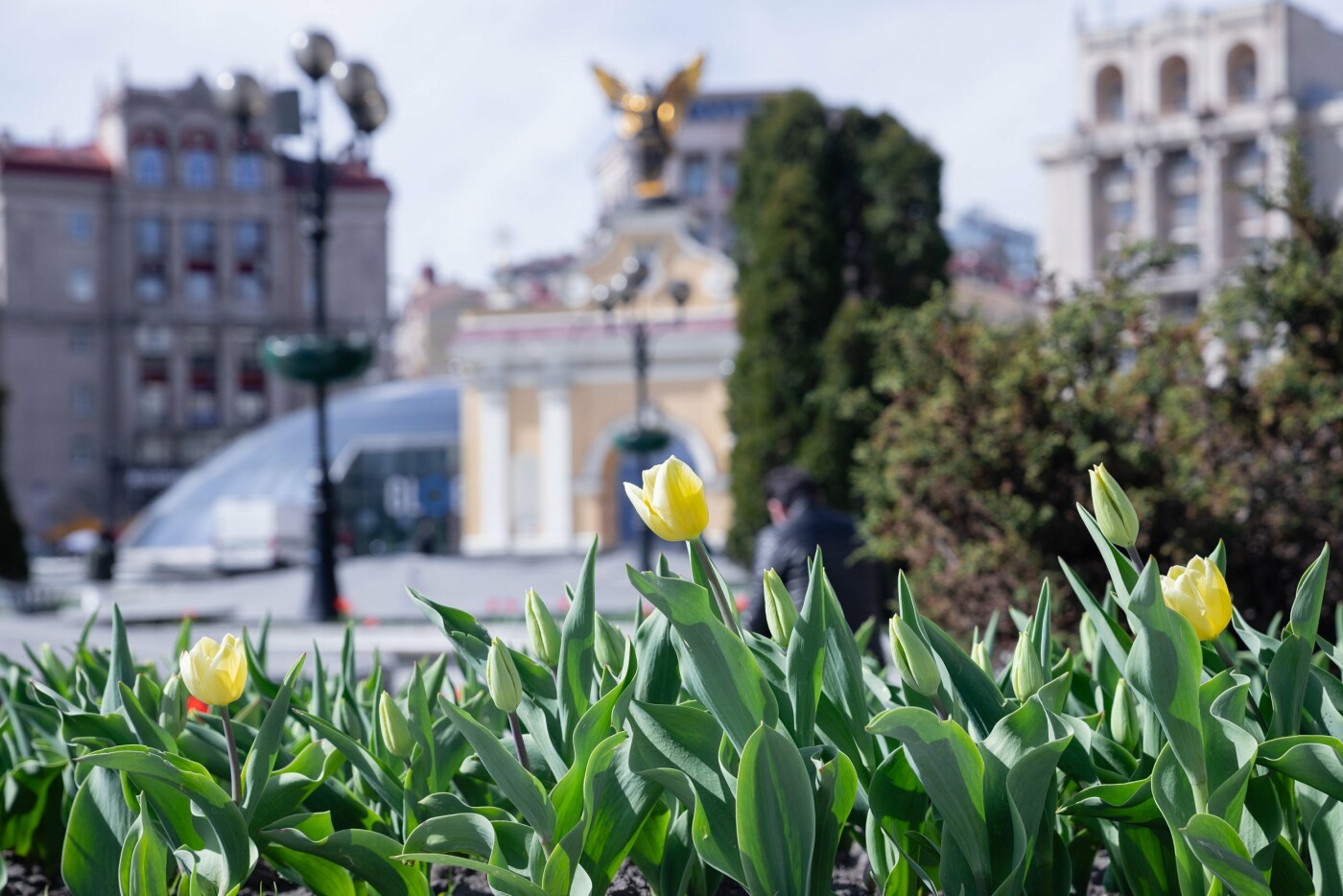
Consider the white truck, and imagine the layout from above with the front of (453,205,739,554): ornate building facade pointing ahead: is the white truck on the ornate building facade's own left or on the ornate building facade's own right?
on the ornate building facade's own right

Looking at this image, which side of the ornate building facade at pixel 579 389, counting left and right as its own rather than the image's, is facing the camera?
front

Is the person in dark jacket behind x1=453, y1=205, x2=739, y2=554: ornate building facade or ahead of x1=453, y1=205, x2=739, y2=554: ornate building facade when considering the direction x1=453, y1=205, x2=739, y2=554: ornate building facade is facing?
ahead

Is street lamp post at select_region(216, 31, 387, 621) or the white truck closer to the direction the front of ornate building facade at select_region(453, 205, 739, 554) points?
the street lamp post

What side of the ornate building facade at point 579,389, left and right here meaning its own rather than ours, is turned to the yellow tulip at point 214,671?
front

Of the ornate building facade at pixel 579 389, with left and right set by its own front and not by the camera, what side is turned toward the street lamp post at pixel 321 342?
front

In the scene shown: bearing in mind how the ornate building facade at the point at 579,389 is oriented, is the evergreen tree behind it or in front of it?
in front

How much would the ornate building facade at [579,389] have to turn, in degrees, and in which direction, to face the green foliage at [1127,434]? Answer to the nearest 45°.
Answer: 0° — it already faces it
